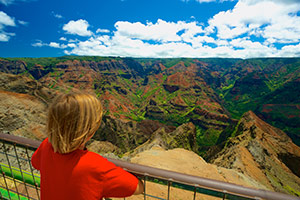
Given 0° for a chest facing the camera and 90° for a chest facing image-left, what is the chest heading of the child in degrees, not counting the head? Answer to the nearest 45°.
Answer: approximately 225°
